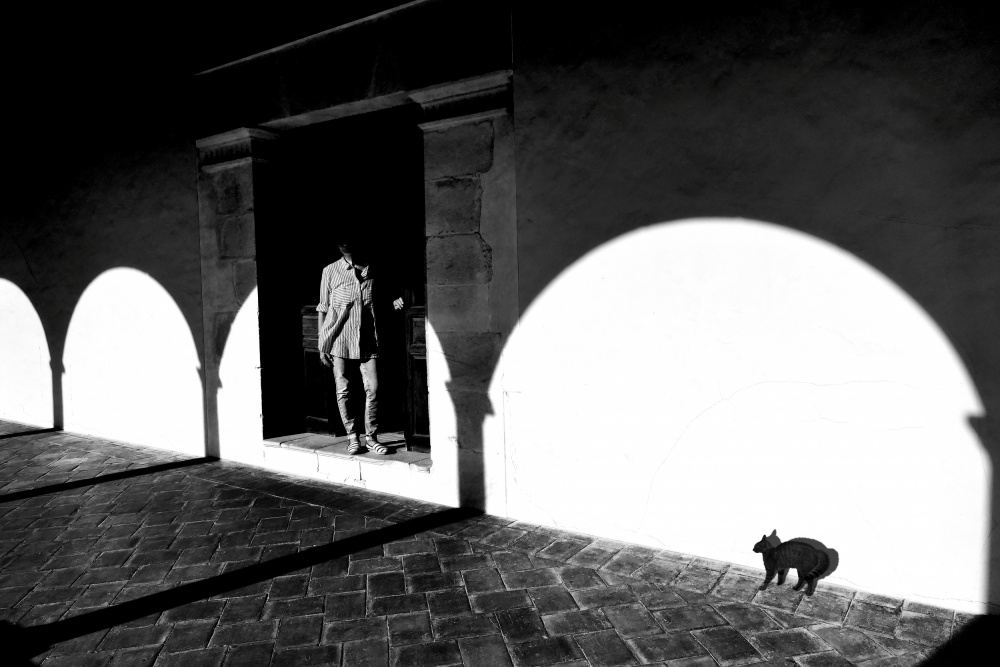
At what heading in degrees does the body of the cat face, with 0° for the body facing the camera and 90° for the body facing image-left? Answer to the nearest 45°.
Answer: approximately 90°

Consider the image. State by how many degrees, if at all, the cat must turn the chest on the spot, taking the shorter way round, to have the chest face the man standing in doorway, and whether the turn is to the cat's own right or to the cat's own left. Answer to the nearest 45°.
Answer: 0° — it already faces them
